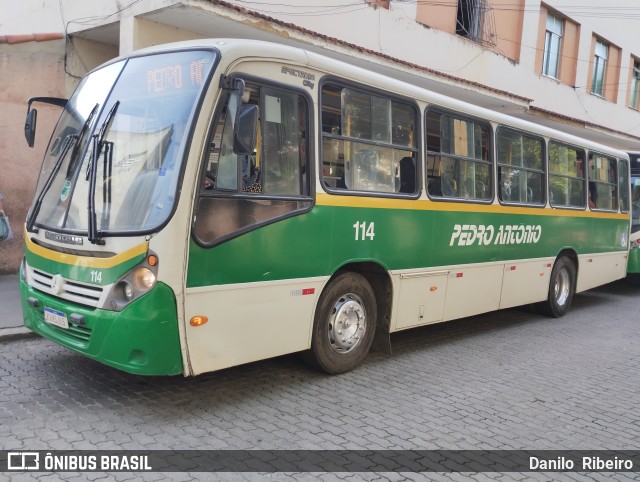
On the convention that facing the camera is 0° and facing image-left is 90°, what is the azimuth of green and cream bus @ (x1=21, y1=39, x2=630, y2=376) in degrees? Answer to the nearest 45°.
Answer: approximately 45°

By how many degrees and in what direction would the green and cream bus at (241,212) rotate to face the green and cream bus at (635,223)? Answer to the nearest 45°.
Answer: approximately 180°
